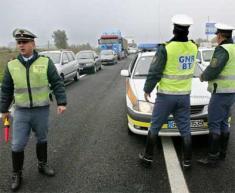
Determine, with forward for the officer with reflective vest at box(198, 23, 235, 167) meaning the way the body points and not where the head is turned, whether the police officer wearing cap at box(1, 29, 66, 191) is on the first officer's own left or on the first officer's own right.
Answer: on the first officer's own left

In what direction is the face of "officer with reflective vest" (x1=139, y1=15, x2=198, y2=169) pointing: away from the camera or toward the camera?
away from the camera

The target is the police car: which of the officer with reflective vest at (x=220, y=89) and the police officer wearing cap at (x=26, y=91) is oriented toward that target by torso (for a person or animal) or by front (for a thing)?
the officer with reflective vest

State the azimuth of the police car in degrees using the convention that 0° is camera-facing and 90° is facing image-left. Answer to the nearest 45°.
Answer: approximately 315°

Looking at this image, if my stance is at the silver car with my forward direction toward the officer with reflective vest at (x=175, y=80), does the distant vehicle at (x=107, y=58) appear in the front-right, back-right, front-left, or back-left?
back-left

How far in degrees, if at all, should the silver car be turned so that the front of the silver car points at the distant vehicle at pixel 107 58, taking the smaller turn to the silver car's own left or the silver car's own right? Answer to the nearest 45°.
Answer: approximately 135° to the silver car's own right

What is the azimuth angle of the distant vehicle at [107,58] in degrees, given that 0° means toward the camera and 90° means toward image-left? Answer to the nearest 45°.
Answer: approximately 45°

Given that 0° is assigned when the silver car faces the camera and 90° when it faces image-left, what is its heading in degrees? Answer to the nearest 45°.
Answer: approximately 45°

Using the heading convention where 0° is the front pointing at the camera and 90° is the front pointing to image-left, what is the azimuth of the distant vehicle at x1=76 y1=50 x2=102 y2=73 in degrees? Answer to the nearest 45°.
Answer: approximately 45°

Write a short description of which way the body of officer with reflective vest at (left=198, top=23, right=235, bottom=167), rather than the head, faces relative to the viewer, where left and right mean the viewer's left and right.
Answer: facing away from the viewer and to the left of the viewer

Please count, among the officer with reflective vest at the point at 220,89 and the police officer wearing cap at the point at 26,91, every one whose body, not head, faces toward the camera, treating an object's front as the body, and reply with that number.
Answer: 1

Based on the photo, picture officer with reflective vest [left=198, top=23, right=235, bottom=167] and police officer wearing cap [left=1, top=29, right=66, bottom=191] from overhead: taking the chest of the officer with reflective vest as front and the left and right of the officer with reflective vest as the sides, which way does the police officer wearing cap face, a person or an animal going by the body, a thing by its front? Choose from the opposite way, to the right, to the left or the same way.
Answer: the opposite way
